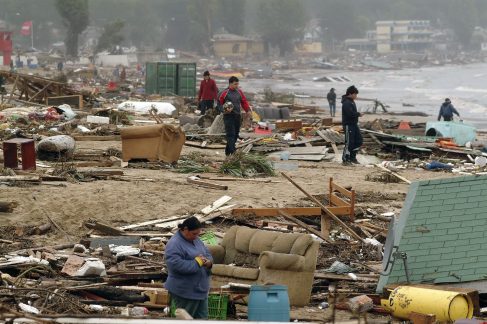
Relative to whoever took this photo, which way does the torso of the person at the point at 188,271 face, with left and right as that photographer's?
facing the viewer and to the right of the viewer

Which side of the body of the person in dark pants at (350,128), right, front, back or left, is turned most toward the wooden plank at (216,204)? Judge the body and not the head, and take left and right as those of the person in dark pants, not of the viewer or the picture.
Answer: right

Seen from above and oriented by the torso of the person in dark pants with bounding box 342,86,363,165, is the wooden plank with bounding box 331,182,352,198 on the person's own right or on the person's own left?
on the person's own right
